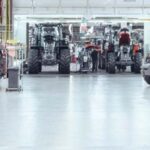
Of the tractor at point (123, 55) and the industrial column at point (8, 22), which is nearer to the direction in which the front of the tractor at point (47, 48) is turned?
the industrial column

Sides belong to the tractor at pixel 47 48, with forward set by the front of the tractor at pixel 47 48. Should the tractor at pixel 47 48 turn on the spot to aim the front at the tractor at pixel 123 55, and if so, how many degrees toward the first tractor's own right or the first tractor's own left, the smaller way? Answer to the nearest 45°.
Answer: approximately 90° to the first tractor's own left

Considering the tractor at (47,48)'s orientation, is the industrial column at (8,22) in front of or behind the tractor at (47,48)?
in front

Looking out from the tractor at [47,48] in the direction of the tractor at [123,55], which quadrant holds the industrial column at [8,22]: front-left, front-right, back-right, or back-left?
back-right

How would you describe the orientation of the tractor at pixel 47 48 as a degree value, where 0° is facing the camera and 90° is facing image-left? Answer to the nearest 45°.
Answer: approximately 0°
